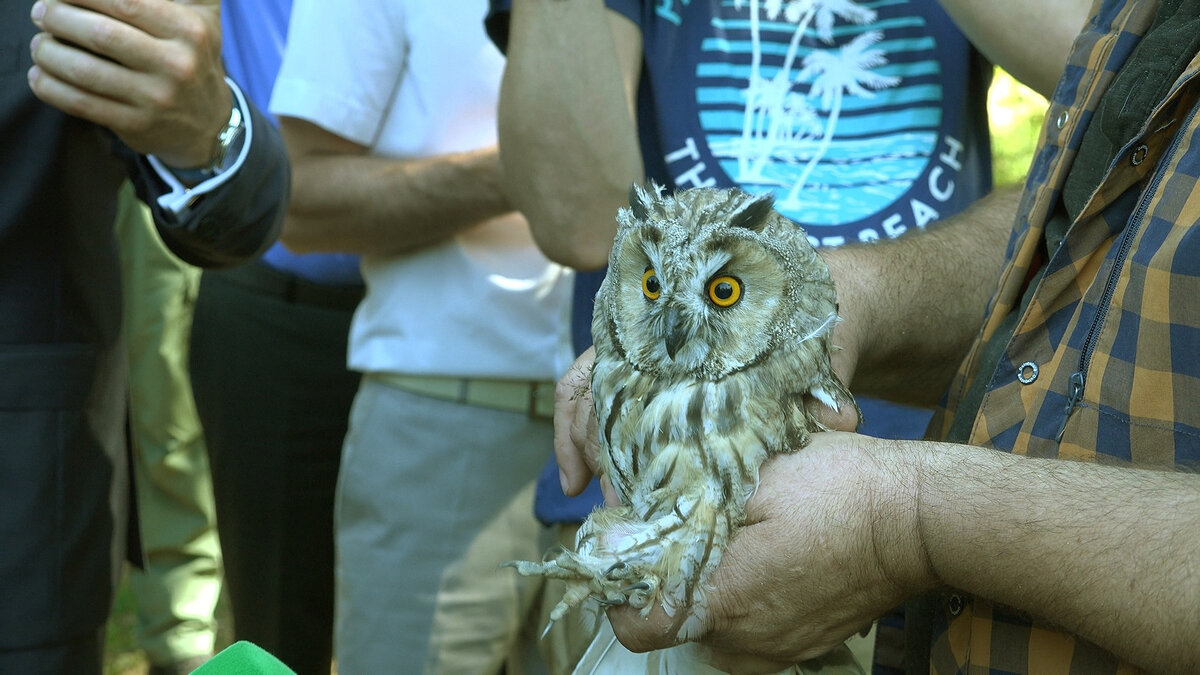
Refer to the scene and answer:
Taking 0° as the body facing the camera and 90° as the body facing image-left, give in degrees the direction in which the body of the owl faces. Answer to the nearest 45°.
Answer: approximately 45°
